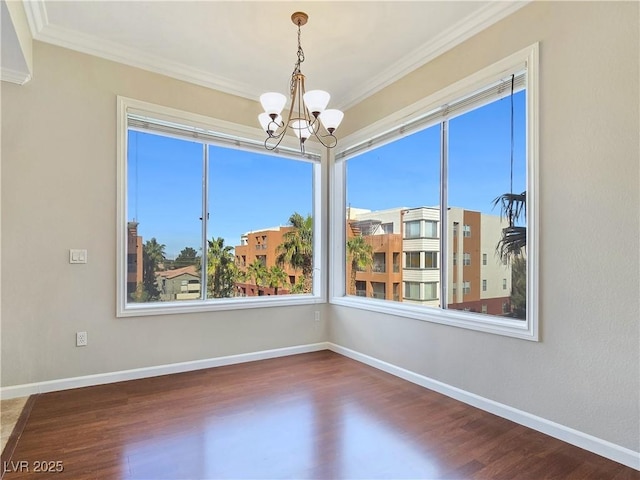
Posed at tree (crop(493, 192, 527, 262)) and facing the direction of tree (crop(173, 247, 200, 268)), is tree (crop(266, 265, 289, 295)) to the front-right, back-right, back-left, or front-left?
front-right
